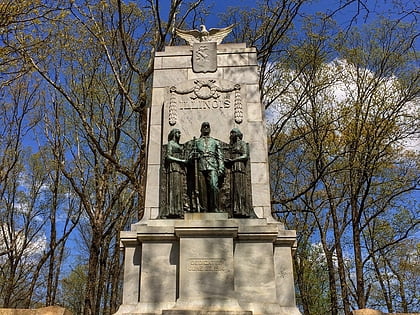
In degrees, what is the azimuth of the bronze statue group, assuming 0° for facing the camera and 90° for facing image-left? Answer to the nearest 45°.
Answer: approximately 0°
